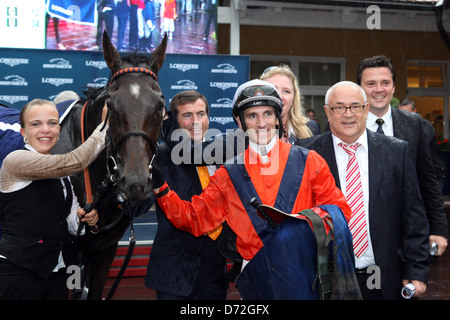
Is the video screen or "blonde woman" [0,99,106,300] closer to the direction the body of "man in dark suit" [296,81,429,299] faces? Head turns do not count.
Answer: the blonde woman

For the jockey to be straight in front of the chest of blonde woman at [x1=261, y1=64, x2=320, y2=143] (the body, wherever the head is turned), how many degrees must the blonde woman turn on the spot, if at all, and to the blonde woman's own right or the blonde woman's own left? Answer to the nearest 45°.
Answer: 0° — they already face them

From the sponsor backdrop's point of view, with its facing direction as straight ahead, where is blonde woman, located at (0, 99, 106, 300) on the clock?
The blonde woman is roughly at 12 o'clock from the sponsor backdrop.

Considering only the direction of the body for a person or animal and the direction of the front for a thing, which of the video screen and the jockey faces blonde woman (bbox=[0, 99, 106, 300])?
the video screen

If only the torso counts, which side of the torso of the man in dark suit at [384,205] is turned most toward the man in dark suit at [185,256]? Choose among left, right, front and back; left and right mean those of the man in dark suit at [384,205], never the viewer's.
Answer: right
